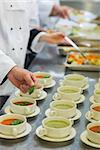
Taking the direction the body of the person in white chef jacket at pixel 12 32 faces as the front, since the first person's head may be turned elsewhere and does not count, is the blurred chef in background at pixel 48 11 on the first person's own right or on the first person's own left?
on the first person's own left

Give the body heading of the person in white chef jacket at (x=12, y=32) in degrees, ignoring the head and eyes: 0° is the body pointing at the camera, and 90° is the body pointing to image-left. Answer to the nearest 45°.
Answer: approximately 315°

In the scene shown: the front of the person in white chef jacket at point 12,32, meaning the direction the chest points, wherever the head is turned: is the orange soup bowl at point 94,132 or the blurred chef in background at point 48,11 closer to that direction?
the orange soup bowl

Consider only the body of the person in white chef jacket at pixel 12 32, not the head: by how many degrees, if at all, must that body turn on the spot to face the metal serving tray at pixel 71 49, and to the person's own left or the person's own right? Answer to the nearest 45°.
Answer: approximately 90° to the person's own left

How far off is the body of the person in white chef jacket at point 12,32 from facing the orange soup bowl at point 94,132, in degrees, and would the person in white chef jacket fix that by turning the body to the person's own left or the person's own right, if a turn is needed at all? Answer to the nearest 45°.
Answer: approximately 45° to the person's own right
